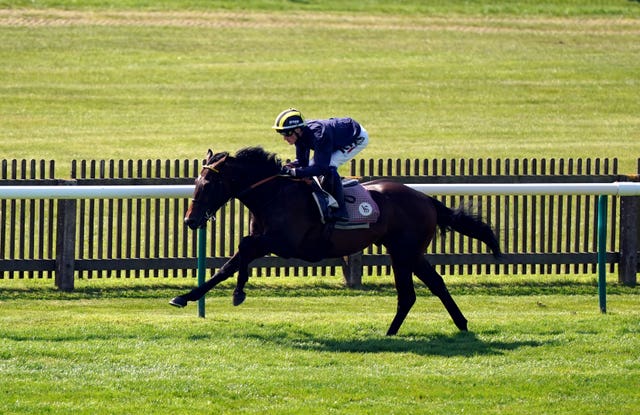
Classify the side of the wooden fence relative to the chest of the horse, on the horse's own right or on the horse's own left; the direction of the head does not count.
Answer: on the horse's own right

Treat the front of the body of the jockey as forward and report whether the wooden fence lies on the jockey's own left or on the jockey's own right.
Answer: on the jockey's own right

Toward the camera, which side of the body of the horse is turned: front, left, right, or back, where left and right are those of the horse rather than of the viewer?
left

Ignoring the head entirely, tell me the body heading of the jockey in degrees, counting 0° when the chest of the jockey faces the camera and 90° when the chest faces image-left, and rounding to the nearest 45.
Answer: approximately 90°
